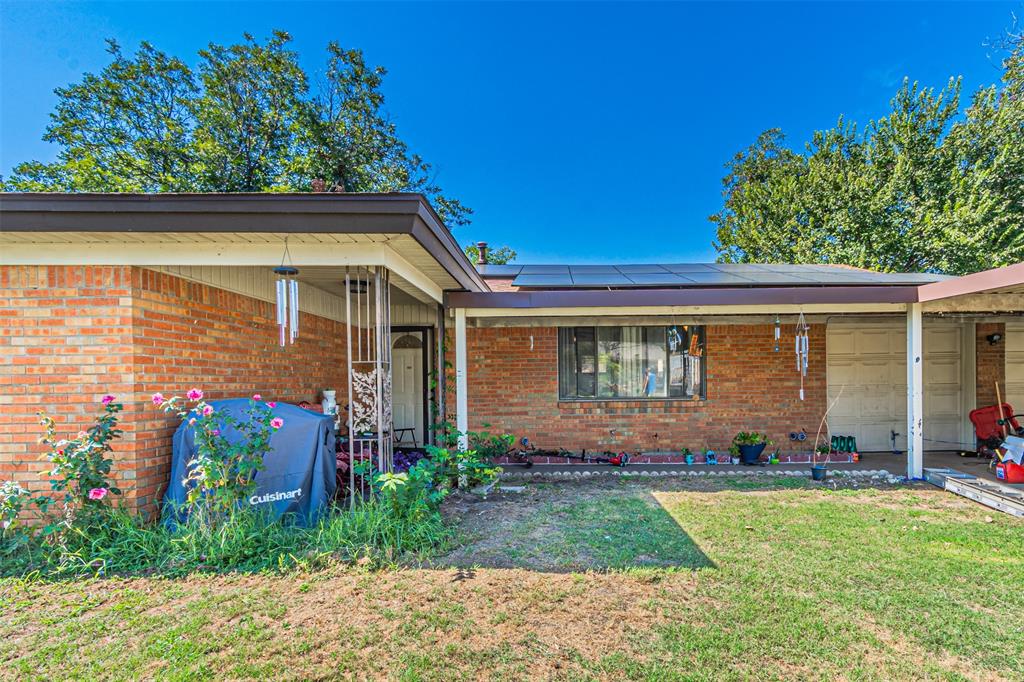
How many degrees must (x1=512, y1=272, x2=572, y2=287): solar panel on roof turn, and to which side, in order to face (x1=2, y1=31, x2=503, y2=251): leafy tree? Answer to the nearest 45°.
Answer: approximately 135° to its right

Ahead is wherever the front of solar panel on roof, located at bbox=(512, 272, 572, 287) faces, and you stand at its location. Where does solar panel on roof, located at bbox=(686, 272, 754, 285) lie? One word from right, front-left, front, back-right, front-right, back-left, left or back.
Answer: left

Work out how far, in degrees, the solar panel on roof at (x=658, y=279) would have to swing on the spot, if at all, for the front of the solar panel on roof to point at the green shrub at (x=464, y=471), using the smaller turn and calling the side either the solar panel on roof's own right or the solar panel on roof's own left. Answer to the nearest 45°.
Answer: approximately 45° to the solar panel on roof's own right

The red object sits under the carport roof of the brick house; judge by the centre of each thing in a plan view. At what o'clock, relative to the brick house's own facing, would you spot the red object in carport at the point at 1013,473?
The red object in carport is roughly at 9 o'clock from the brick house.

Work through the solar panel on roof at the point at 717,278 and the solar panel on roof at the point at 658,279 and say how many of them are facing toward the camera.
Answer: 2

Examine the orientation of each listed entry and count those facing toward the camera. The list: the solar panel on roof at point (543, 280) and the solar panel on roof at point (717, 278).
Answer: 2

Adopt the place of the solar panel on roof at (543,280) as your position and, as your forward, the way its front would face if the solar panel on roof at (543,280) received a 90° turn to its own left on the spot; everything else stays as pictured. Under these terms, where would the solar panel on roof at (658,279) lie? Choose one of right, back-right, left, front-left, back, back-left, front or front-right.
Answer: front

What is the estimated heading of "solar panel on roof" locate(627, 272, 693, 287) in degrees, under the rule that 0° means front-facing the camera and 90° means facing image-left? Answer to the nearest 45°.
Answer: approximately 0°

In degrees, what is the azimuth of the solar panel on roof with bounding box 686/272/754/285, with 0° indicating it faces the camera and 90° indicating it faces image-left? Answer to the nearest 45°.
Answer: approximately 0°

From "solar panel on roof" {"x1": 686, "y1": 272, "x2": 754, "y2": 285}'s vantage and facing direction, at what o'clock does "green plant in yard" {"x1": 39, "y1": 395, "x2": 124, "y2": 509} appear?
The green plant in yard is roughly at 1 o'clock from the solar panel on roof.
